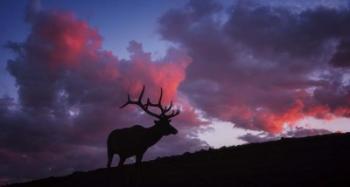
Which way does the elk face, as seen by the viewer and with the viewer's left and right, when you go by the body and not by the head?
facing to the right of the viewer
